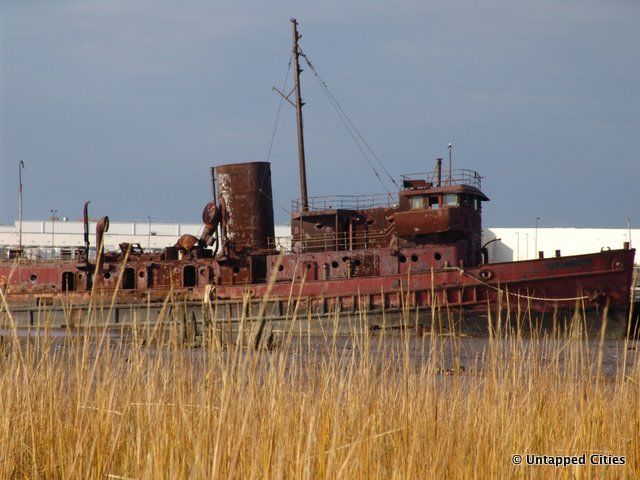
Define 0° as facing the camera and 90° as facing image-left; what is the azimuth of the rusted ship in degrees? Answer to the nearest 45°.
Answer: approximately 270°
